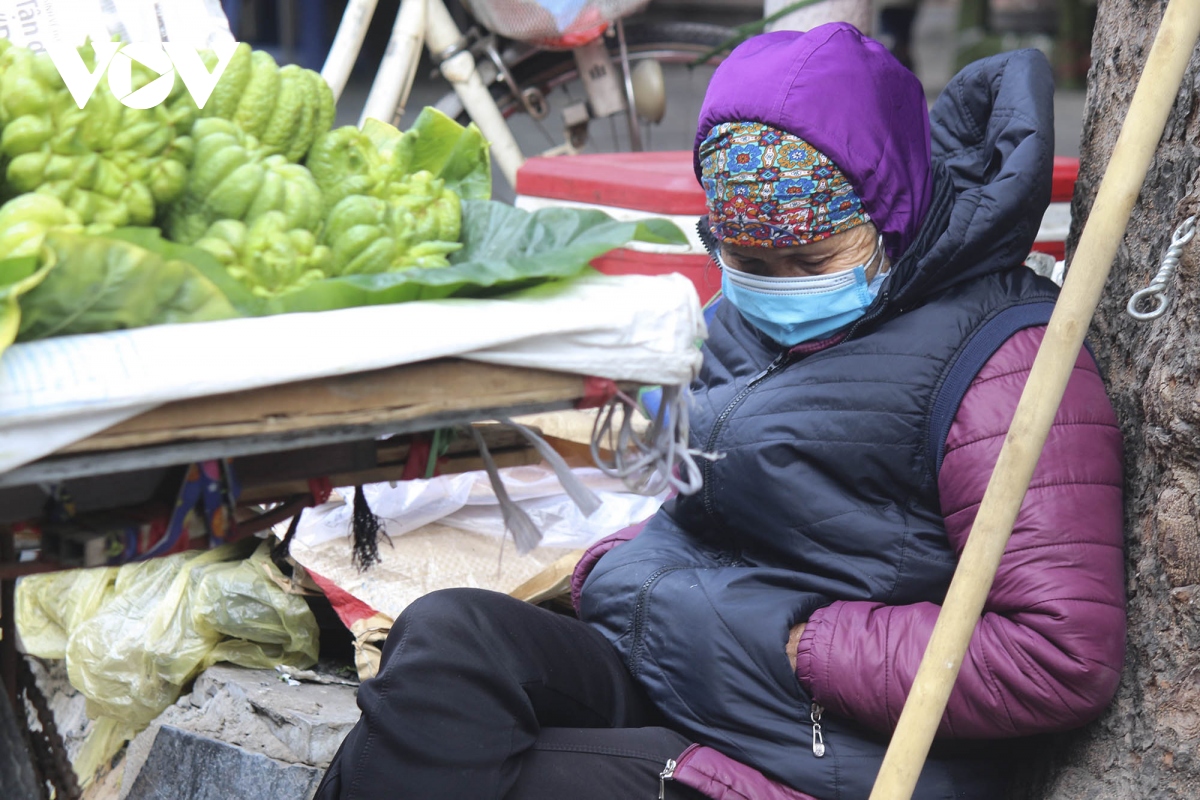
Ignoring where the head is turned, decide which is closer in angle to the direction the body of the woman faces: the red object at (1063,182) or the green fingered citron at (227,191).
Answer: the green fingered citron

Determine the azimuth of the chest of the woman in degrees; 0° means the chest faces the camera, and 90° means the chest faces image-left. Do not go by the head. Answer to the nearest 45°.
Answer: approximately 45°
